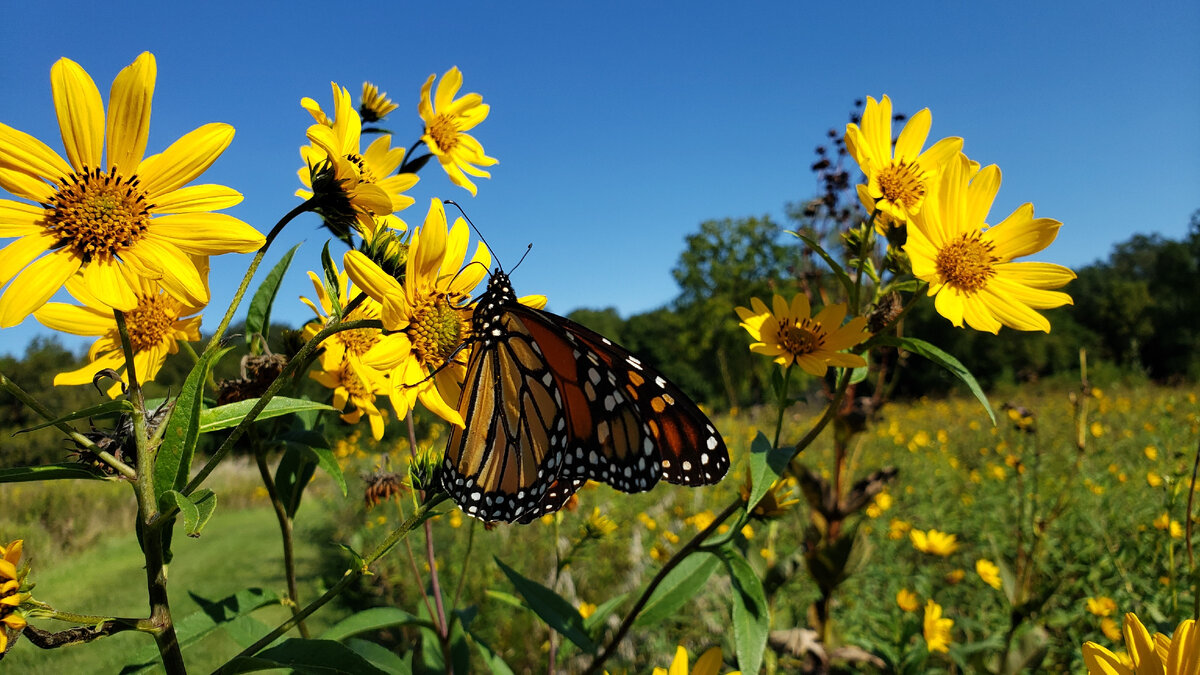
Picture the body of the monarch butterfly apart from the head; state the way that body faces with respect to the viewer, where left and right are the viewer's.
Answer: facing to the left of the viewer

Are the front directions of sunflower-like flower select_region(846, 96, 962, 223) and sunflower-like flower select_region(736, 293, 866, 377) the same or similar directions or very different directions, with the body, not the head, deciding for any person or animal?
same or similar directions

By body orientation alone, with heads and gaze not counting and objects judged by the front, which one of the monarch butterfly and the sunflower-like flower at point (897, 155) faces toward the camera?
the sunflower-like flower

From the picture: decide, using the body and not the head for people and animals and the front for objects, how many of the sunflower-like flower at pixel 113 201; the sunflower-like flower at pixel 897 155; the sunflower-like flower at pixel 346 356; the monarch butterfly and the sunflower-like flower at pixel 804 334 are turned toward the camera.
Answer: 4

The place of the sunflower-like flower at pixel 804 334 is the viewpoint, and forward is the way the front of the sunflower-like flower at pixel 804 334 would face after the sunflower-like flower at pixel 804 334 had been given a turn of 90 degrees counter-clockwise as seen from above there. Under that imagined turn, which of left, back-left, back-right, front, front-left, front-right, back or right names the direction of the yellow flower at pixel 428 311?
back-right

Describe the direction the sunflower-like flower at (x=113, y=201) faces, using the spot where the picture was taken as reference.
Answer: facing the viewer

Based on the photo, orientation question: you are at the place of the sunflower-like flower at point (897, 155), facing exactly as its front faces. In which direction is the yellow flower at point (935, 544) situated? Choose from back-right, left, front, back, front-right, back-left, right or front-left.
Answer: back

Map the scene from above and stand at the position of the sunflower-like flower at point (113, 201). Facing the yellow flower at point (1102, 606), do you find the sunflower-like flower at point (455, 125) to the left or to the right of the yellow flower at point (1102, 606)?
left
